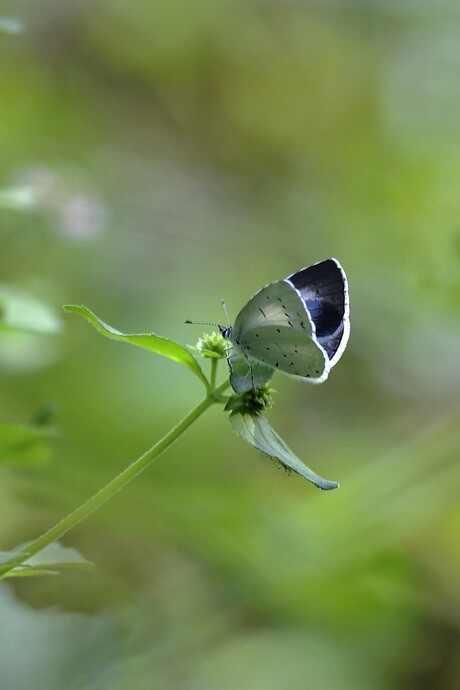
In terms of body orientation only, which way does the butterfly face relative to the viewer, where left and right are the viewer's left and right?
facing to the left of the viewer
